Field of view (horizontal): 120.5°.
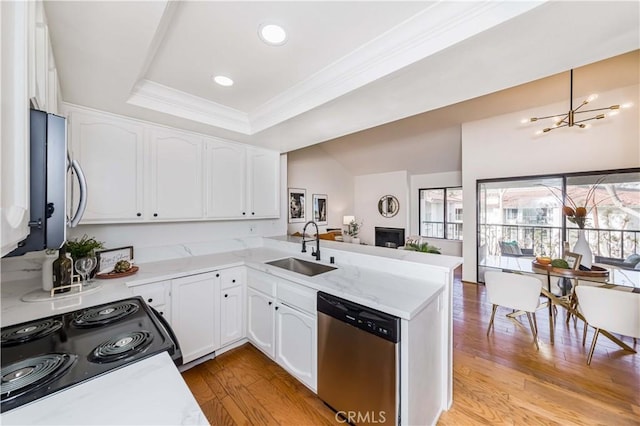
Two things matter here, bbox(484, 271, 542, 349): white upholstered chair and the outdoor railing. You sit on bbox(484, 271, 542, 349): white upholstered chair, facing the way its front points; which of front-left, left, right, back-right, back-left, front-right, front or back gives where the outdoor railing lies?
front-left

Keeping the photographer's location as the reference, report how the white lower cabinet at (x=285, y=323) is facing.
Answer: facing the viewer and to the left of the viewer

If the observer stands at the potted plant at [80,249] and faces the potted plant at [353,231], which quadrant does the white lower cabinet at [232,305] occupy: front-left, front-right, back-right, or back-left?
front-right

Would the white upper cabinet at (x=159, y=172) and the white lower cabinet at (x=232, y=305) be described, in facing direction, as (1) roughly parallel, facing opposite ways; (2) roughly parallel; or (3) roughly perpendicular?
roughly parallel

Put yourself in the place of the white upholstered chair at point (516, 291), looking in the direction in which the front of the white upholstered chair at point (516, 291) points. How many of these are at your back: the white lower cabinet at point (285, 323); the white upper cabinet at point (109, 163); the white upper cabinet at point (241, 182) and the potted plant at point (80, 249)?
4

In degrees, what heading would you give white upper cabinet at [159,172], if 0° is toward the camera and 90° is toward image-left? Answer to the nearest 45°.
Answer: approximately 315°

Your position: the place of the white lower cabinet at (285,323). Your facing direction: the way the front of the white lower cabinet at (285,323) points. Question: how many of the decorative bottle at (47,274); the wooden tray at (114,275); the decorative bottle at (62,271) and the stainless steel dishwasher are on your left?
1

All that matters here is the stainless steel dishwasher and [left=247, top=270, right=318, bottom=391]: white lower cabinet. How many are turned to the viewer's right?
0

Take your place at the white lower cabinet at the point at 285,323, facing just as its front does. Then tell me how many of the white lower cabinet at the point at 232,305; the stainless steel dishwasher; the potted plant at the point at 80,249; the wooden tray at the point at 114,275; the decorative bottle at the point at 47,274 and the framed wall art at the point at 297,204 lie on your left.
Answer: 1

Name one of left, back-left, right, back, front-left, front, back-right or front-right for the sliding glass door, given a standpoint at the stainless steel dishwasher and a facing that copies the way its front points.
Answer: back

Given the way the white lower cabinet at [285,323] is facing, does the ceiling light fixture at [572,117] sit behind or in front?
behind

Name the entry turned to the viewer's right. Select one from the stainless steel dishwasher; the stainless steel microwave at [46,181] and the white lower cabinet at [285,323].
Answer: the stainless steel microwave

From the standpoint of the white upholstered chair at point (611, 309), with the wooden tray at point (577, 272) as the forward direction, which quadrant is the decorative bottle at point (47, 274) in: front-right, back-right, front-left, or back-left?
back-left

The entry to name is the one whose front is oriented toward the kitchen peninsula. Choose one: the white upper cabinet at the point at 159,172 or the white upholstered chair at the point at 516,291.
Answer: the white upper cabinet

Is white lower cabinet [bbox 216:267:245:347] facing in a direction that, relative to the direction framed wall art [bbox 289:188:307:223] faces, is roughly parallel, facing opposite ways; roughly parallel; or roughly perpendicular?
roughly parallel

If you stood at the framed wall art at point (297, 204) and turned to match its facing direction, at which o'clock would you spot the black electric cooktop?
The black electric cooktop is roughly at 2 o'clock from the framed wall art.

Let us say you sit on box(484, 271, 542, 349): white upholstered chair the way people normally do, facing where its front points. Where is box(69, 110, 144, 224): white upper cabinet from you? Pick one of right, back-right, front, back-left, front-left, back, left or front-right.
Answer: back

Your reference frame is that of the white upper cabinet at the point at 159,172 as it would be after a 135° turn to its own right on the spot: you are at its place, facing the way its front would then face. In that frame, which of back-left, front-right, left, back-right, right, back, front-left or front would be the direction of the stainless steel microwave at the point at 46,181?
left

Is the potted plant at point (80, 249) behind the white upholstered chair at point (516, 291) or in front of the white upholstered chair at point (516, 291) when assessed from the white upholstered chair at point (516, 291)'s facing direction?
behind

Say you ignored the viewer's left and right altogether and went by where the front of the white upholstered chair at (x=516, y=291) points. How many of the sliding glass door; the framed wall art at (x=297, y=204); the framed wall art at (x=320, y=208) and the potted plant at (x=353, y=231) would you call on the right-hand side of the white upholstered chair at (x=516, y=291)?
0
